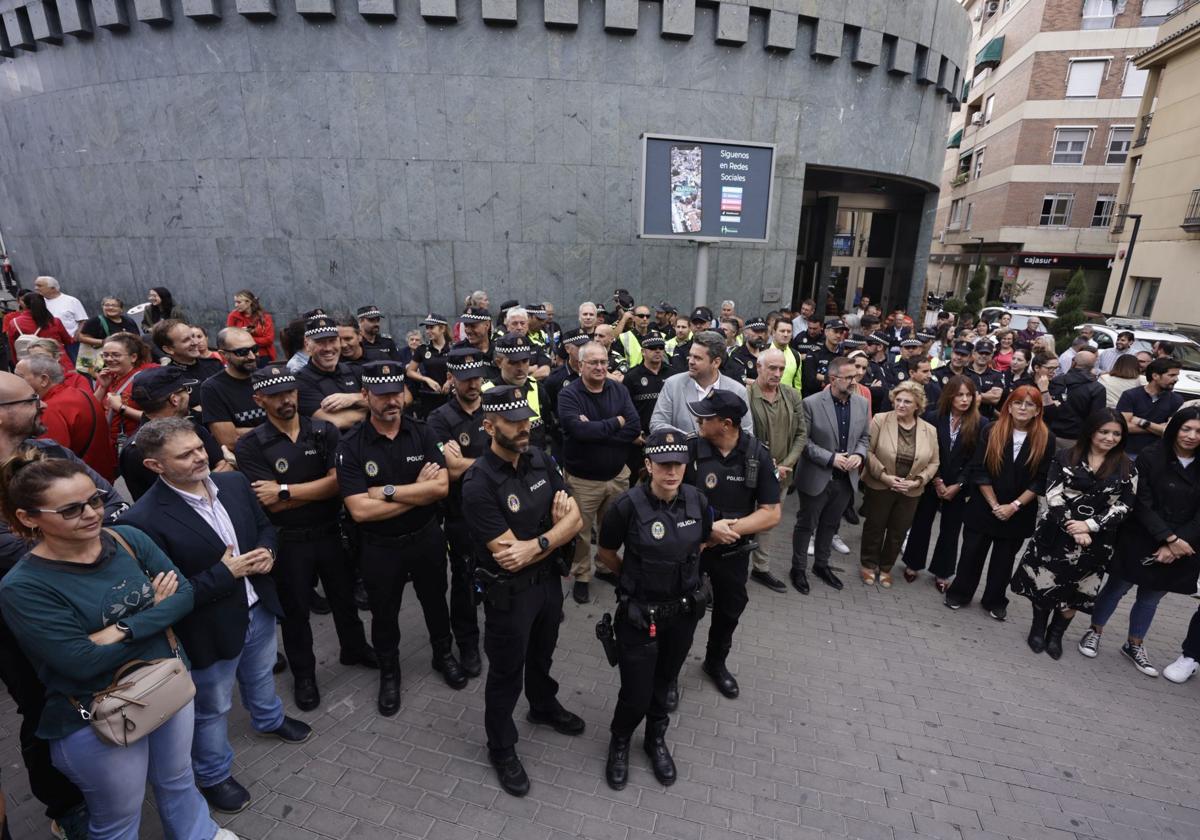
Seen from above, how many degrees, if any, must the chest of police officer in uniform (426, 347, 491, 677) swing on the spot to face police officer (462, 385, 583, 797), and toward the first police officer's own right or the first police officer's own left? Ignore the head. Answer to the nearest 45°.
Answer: approximately 45° to the first police officer's own right

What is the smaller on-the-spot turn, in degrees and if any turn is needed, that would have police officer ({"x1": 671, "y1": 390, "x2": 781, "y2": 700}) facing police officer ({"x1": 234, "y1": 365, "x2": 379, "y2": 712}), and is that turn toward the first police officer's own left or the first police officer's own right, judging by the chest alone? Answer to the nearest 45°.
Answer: approximately 45° to the first police officer's own right

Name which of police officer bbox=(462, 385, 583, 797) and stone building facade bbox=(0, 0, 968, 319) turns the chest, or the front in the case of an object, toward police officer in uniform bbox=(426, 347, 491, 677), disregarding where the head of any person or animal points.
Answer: the stone building facade

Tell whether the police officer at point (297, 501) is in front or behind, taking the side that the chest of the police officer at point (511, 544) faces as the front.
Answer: behind

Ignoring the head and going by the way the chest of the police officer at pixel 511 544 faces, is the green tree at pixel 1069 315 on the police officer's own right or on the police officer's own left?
on the police officer's own left
